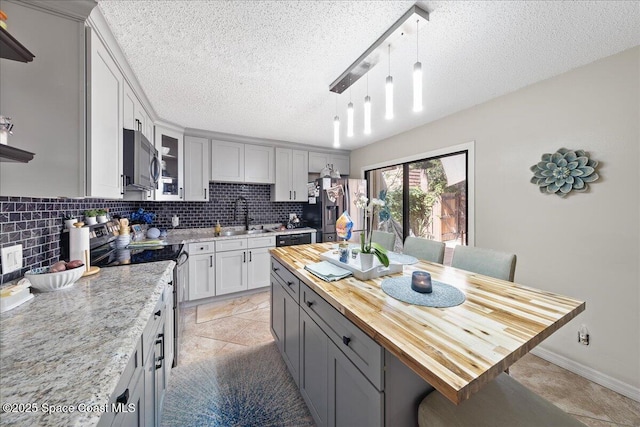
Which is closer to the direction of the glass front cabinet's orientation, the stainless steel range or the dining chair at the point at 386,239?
the dining chair

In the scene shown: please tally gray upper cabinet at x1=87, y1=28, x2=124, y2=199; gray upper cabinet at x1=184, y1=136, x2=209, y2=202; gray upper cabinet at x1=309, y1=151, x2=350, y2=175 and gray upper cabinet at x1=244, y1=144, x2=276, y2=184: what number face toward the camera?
3

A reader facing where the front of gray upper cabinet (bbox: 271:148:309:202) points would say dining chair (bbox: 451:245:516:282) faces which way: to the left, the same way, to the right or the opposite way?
to the right

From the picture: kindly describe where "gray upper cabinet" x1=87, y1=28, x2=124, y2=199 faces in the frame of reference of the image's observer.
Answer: facing to the right of the viewer

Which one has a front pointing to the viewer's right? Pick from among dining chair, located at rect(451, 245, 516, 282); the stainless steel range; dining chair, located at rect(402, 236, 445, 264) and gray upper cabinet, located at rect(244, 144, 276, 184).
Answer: the stainless steel range

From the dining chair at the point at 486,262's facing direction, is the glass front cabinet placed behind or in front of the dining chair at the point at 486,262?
in front

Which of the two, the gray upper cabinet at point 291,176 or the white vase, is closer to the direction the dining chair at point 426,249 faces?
the white vase

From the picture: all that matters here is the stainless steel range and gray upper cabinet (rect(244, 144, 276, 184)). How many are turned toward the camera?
1

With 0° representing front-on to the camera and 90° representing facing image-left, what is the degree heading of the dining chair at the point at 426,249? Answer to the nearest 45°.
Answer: approximately 45°

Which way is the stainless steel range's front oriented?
to the viewer's right

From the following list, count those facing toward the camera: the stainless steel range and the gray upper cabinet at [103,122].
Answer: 0
